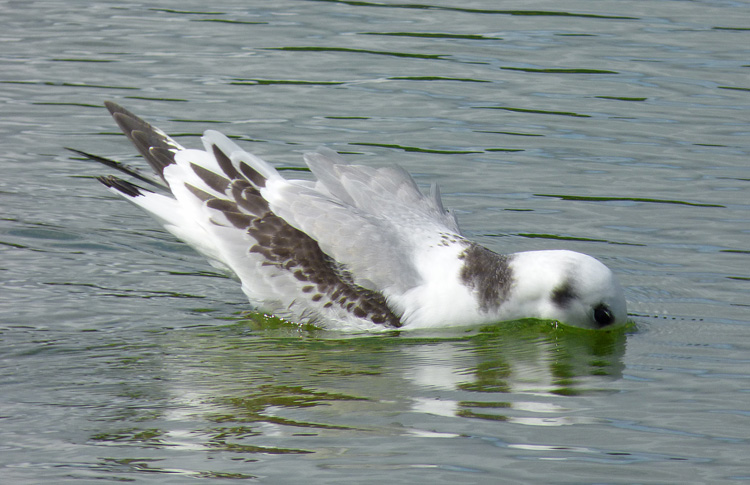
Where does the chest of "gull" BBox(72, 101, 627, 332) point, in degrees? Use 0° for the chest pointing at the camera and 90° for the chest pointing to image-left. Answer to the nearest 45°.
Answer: approximately 270°
